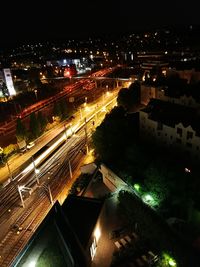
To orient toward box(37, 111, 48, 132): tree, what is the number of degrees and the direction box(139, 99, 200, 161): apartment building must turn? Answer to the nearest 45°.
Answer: approximately 45° to its right

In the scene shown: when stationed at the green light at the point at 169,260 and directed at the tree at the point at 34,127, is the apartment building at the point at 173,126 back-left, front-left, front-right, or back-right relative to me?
front-right

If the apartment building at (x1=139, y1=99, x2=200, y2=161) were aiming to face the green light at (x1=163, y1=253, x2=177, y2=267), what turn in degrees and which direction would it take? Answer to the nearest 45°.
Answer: approximately 45° to its left

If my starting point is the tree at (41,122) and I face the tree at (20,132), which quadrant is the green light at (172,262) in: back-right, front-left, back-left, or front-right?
front-left

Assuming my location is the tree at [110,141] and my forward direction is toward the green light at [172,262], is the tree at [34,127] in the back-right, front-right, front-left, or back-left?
back-right

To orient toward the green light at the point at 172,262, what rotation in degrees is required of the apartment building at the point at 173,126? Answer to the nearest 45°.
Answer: approximately 45° to its left

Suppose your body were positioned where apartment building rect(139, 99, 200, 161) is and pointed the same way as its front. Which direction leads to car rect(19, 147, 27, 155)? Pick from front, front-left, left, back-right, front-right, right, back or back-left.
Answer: front-right

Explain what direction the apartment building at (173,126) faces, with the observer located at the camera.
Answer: facing the viewer and to the left of the viewer

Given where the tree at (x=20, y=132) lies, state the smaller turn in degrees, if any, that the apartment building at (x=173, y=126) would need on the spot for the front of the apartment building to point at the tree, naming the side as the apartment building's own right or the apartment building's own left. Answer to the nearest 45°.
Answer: approximately 45° to the apartment building's own right

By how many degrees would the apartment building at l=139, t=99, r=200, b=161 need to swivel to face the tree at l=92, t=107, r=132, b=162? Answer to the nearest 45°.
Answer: approximately 45° to its right

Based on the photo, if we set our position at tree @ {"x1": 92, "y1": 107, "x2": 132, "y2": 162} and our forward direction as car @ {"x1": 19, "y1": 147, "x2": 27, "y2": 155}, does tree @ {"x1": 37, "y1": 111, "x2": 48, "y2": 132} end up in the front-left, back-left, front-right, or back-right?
front-right
